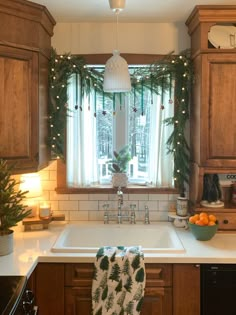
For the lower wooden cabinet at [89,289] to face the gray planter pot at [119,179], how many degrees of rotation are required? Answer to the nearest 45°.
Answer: approximately 180°

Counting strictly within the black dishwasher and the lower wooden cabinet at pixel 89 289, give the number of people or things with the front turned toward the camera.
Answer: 2

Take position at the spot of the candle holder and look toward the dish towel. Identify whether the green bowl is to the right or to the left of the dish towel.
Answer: left

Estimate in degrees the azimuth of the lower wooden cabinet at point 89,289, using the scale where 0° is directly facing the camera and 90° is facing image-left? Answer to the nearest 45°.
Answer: approximately 0°

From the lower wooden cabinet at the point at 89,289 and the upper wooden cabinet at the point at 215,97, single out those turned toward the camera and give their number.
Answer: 2
